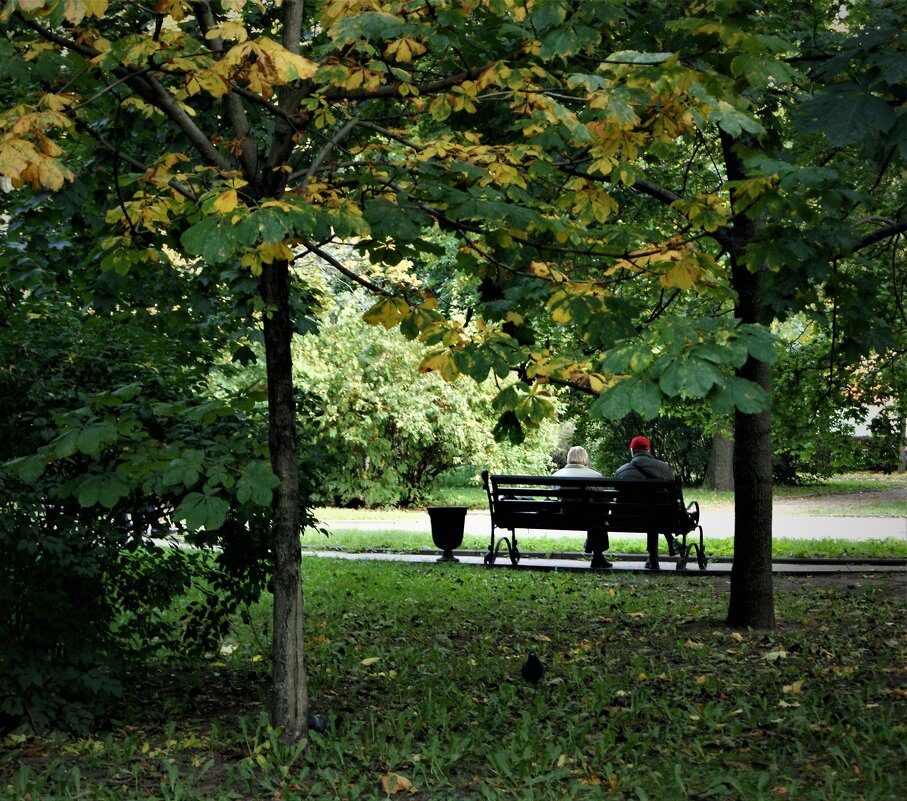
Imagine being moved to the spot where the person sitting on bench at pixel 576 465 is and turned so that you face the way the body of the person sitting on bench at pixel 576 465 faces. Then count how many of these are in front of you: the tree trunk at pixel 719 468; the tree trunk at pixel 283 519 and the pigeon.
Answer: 1

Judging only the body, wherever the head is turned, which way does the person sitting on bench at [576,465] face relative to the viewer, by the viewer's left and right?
facing away from the viewer

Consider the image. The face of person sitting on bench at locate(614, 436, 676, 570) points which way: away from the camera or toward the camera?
away from the camera

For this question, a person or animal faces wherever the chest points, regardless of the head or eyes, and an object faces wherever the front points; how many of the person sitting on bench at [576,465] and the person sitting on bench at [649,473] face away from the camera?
2

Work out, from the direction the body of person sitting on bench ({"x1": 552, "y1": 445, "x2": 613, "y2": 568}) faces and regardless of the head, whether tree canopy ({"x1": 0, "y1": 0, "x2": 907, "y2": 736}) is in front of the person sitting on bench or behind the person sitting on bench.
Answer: behind

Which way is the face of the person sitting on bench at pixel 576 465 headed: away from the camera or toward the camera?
away from the camera

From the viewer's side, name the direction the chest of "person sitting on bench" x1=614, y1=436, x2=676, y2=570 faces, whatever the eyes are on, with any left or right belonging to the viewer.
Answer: facing away from the viewer

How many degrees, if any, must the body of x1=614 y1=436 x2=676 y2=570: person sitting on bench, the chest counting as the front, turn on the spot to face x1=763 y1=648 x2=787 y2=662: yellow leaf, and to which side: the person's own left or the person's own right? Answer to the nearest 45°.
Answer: approximately 180°

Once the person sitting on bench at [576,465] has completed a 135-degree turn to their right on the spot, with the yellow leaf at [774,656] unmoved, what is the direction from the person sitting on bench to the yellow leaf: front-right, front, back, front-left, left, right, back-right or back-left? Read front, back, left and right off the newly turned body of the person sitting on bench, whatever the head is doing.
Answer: front-right

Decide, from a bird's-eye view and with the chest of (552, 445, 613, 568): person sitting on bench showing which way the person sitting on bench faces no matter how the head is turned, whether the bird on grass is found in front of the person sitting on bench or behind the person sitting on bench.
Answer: behind
